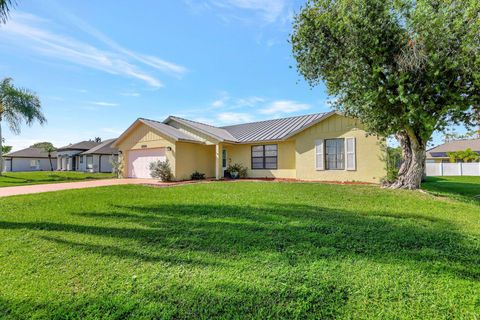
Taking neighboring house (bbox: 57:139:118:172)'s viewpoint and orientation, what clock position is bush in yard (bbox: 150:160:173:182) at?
The bush in yard is roughly at 10 o'clock from the neighboring house.

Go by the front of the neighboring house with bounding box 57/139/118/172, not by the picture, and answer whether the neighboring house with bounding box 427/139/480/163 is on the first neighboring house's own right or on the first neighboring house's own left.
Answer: on the first neighboring house's own left

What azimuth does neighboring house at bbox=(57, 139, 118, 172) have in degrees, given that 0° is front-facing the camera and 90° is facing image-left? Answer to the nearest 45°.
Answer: approximately 45°

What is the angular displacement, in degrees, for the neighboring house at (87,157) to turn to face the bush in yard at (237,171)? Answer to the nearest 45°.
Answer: approximately 45° to its left

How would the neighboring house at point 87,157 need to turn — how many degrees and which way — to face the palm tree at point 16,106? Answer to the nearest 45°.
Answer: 0° — it already faces it

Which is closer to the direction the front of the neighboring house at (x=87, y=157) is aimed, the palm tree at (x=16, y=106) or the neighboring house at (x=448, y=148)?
the palm tree

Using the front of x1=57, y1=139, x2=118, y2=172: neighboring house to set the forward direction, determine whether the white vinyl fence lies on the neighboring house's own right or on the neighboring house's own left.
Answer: on the neighboring house's own left

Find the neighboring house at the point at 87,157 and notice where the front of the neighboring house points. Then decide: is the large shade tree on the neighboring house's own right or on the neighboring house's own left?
on the neighboring house's own left

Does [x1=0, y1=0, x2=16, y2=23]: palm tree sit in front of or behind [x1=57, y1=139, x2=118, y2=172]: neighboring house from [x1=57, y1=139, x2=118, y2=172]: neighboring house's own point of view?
in front

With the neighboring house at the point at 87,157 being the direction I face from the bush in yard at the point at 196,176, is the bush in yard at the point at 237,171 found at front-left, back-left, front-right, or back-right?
back-right

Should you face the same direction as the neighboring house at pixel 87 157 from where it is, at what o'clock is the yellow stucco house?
The yellow stucco house is roughly at 10 o'clock from the neighboring house.
